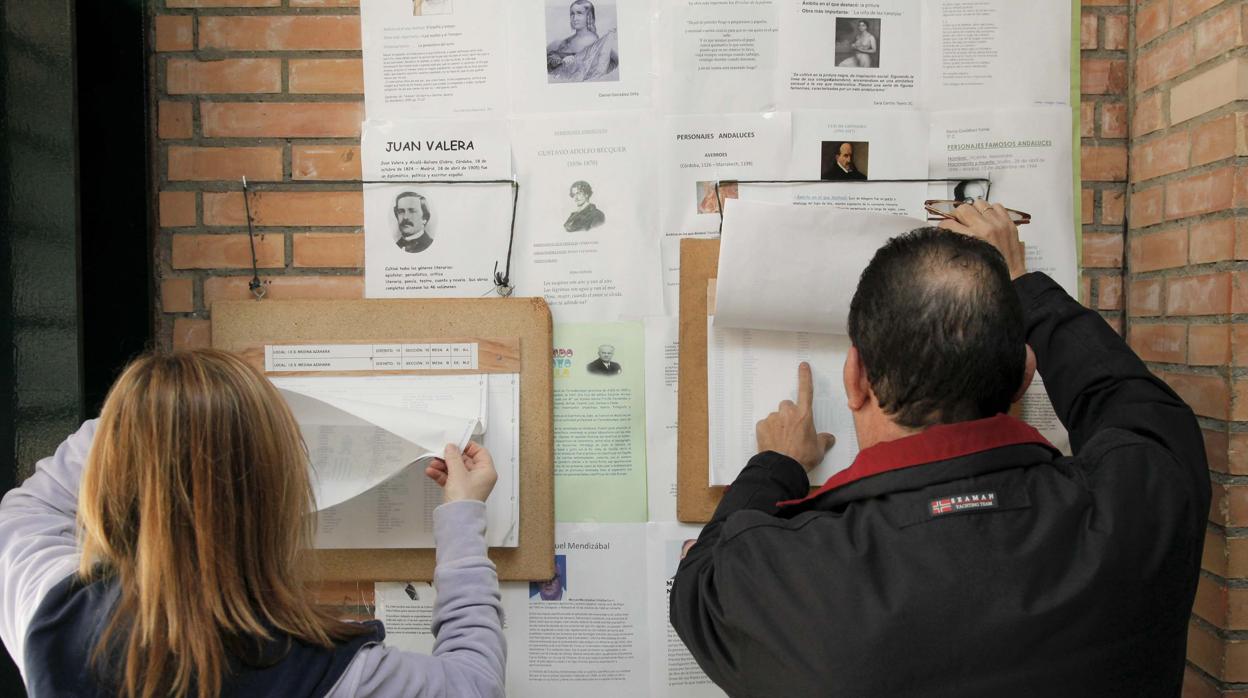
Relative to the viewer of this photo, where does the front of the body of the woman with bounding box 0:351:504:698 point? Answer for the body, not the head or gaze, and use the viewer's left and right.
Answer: facing away from the viewer

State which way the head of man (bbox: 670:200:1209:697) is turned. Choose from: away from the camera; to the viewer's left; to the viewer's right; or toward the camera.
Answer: away from the camera

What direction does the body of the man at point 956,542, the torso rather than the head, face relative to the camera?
away from the camera

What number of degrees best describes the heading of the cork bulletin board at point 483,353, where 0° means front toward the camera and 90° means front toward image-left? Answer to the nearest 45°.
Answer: approximately 0°

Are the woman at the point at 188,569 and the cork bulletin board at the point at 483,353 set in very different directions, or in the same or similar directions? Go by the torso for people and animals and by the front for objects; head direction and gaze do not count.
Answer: very different directions

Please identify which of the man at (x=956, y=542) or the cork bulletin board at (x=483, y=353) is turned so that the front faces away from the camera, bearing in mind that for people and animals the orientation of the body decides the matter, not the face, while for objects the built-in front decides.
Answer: the man

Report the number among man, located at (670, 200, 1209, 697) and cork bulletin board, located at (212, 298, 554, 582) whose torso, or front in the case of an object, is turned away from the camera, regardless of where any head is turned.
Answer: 1
